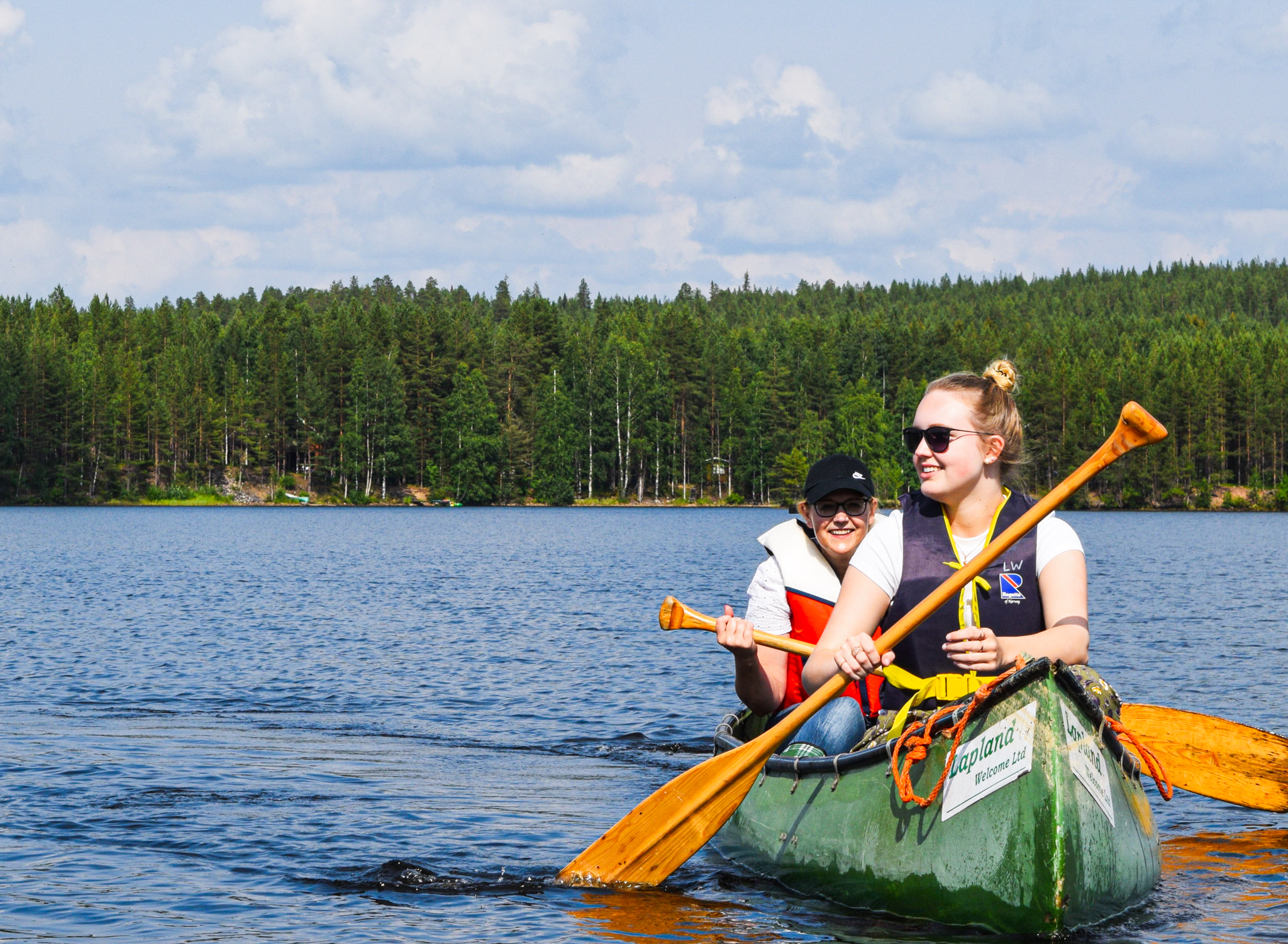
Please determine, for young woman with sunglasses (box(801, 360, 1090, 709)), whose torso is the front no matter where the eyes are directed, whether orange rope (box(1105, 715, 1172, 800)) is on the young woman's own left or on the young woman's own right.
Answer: on the young woman's own left

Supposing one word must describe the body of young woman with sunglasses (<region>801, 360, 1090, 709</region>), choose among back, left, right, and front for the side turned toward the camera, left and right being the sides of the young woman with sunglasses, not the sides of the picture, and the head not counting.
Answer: front

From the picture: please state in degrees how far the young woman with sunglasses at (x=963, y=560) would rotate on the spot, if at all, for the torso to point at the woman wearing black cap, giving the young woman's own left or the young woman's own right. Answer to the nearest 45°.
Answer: approximately 135° to the young woman's own right

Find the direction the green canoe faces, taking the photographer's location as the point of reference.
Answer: facing the viewer and to the right of the viewer
